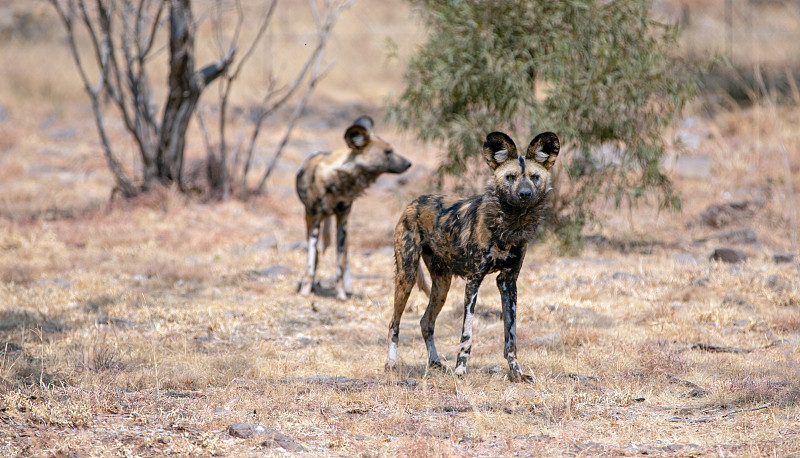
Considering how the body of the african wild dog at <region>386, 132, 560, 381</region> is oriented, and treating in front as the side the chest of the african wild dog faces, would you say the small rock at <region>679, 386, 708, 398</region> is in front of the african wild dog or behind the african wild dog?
in front

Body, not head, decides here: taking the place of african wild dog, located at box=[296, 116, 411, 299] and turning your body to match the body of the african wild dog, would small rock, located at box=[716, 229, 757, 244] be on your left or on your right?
on your left

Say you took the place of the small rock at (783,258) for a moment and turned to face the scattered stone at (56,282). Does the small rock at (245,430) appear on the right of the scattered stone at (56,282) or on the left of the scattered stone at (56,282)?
left

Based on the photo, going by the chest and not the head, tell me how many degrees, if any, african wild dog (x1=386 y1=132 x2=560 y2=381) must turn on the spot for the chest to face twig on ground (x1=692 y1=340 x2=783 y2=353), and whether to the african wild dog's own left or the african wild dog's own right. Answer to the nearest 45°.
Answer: approximately 90° to the african wild dog's own left

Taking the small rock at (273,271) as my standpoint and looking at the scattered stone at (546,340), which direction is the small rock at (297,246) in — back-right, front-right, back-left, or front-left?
back-left

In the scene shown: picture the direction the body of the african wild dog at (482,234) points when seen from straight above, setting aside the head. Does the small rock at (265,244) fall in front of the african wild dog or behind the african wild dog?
behind

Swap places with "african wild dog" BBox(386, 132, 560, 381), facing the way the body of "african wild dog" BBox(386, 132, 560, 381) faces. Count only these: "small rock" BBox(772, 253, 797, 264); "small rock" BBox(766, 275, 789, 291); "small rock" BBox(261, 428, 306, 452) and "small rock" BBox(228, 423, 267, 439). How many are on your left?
2

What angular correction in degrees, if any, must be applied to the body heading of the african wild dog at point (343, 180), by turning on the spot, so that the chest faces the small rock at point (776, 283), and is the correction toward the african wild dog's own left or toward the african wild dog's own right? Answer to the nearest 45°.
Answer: approximately 45° to the african wild dog's own left

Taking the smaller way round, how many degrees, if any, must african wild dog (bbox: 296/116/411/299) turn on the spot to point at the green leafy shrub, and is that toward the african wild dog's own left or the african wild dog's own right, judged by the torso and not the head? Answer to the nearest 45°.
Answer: approximately 90° to the african wild dog's own left

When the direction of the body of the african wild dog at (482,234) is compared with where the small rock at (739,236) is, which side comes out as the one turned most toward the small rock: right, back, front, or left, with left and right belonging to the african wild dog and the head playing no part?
left

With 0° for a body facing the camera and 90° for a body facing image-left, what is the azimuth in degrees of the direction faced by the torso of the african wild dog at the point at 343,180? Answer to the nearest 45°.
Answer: approximately 315°

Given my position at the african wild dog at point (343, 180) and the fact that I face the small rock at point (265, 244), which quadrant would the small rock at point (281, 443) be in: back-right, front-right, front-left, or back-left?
back-left

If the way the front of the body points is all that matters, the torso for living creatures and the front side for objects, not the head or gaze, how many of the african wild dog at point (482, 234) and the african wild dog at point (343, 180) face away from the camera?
0

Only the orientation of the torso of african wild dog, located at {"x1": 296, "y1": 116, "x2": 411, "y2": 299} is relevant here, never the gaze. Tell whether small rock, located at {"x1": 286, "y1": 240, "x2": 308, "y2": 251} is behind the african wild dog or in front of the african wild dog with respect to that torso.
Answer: behind
